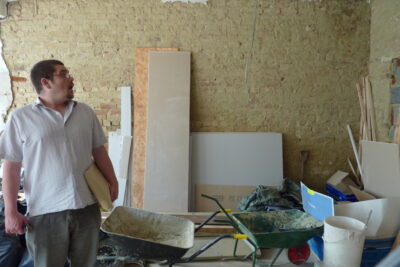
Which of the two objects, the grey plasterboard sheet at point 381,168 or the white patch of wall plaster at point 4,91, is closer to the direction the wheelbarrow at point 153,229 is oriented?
the white patch of wall plaster

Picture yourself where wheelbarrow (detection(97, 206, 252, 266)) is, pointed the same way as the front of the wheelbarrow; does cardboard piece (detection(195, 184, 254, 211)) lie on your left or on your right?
on your right

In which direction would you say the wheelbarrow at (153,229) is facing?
to the viewer's left

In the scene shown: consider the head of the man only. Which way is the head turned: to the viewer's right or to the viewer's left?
to the viewer's right

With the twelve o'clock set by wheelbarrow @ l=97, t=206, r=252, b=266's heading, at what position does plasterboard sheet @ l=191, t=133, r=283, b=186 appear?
The plasterboard sheet is roughly at 4 o'clock from the wheelbarrow.

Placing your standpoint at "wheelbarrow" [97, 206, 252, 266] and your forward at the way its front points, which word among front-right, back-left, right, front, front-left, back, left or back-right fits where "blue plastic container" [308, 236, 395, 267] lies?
back

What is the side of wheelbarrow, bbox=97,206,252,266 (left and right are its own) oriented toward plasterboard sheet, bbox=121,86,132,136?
right

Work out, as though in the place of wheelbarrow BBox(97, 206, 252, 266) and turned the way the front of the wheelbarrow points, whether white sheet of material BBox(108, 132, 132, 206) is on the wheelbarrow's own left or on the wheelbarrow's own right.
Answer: on the wheelbarrow's own right

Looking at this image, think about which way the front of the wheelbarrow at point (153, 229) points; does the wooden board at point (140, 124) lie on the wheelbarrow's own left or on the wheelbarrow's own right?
on the wheelbarrow's own right

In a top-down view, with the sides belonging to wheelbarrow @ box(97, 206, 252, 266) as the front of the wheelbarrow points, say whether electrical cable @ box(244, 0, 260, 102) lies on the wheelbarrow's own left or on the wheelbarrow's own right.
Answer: on the wheelbarrow's own right
